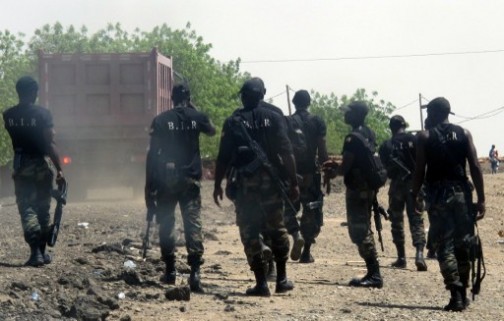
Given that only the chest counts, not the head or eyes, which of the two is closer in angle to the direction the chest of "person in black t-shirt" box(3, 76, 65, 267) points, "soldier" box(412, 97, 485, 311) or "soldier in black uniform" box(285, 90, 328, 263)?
the soldier in black uniform

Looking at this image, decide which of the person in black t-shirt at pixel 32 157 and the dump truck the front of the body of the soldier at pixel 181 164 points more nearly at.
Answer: the dump truck

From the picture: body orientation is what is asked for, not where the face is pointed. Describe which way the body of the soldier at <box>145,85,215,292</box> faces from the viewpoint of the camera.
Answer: away from the camera

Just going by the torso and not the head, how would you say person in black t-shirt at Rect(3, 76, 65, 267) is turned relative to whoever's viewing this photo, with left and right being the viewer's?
facing away from the viewer

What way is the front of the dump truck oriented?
away from the camera

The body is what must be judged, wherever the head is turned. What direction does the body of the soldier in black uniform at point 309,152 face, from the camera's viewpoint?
away from the camera

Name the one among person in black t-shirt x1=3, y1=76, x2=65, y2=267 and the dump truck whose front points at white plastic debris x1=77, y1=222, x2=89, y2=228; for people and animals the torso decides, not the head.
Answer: the person in black t-shirt

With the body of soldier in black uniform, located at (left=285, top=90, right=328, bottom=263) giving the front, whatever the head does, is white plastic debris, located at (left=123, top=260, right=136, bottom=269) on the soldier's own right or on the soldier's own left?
on the soldier's own left

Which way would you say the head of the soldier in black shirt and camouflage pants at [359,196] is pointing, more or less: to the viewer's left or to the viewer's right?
to the viewer's left

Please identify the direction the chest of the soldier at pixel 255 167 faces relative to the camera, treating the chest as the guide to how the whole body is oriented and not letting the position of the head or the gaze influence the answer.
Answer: away from the camera
